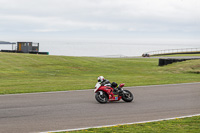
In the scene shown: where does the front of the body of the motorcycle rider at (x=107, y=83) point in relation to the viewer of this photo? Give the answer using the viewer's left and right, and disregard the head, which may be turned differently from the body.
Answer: facing to the left of the viewer

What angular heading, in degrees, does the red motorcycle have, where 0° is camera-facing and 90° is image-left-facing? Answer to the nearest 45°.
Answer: approximately 90°
